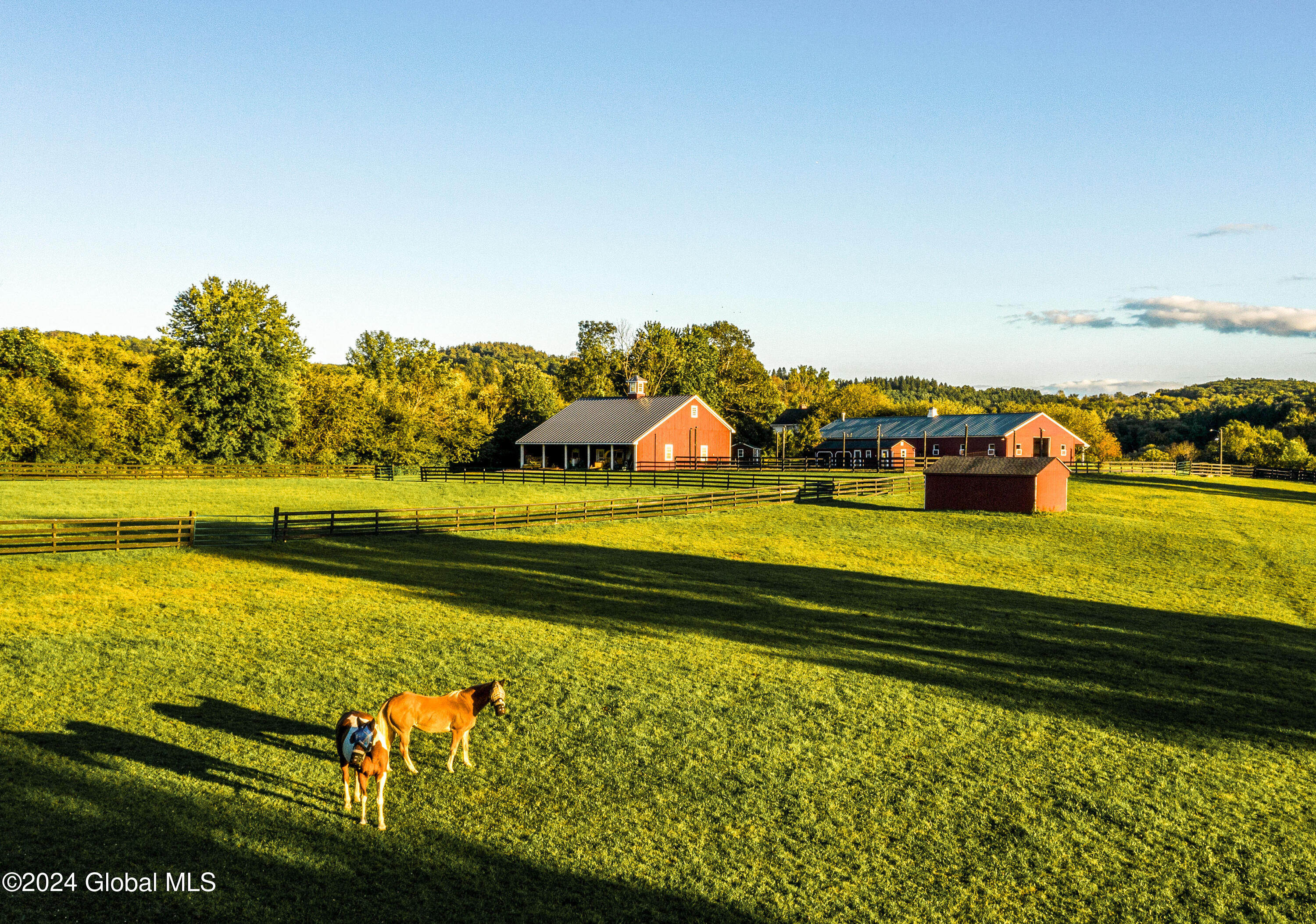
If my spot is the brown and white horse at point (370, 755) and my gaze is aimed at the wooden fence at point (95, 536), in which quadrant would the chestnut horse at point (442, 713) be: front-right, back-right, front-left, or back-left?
front-right

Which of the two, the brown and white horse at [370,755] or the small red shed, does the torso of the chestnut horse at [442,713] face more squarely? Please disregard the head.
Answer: the small red shed

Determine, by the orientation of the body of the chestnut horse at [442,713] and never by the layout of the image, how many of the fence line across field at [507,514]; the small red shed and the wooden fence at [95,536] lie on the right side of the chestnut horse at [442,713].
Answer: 0

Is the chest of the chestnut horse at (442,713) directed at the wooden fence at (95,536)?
no

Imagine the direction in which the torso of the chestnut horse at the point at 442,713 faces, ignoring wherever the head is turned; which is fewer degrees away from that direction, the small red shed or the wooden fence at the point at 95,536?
the small red shed

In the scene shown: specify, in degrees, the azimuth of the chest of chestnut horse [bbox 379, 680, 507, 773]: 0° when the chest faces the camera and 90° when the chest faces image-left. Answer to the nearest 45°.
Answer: approximately 270°

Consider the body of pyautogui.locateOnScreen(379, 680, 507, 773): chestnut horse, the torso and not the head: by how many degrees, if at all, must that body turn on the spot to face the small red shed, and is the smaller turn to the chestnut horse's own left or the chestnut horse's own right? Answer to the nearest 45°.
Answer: approximately 45° to the chestnut horse's own left

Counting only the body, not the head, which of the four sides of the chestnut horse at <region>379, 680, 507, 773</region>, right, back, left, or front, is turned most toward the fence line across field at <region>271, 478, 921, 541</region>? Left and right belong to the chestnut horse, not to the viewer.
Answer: left

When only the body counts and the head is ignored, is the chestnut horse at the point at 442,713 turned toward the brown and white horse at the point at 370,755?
no
